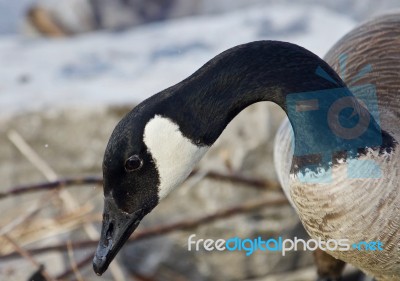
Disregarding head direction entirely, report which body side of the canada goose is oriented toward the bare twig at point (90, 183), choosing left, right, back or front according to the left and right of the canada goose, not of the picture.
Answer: front

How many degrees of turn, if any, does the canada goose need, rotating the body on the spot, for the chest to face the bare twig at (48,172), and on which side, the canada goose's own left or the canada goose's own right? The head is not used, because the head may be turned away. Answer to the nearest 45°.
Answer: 0° — it already faces it

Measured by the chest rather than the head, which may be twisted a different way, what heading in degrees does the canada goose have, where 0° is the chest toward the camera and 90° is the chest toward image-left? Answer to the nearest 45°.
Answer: approximately 90°
